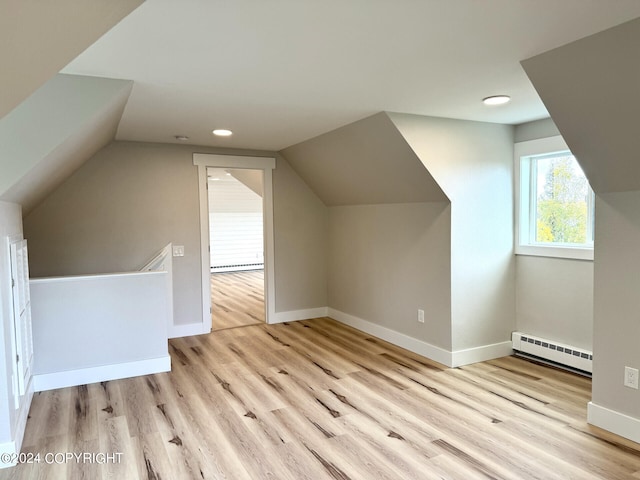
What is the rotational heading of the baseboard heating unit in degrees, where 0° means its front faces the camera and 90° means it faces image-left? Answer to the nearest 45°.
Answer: approximately 45°

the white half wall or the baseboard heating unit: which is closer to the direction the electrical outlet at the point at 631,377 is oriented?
the white half wall

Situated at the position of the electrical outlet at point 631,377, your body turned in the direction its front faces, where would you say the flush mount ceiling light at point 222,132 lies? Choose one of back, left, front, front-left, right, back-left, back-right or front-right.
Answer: front-right

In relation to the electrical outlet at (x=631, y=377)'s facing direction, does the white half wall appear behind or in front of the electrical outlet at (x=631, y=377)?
in front

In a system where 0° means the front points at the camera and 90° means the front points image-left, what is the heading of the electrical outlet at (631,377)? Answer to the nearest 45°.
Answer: approximately 45°

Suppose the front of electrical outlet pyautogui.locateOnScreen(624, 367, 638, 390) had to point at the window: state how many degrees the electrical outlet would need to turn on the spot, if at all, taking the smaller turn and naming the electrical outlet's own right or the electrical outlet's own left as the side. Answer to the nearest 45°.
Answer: approximately 90° to the electrical outlet's own right
